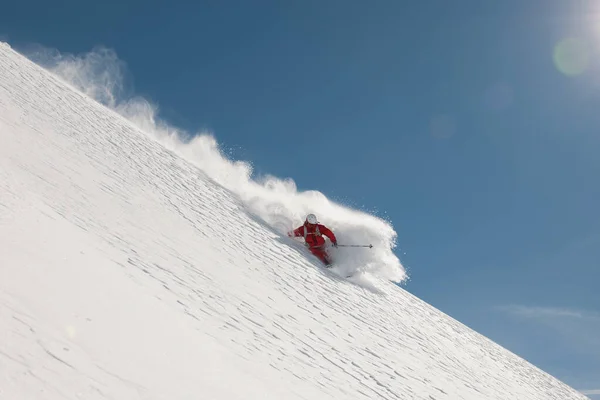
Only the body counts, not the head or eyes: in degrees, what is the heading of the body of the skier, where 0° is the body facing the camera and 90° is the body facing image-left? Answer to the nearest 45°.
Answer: approximately 0°
